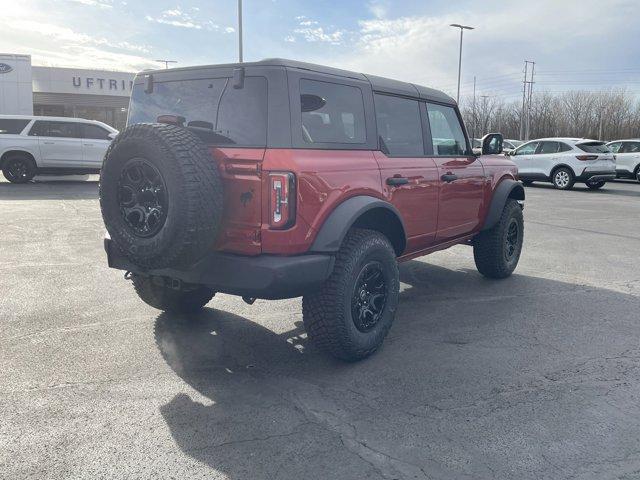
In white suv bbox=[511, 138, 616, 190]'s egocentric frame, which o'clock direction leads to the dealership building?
The dealership building is roughly at 11 o'clock from the white suv.

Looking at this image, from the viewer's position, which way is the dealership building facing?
facing the viewer

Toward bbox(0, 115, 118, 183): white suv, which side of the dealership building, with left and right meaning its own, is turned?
front

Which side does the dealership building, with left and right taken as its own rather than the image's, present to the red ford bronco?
front

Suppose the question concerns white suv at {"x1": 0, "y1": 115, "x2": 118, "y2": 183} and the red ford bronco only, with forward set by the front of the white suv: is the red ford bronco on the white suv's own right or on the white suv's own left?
on the white suv's own right

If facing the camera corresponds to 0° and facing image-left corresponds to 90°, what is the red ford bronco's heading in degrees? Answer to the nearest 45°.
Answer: approximately 225°

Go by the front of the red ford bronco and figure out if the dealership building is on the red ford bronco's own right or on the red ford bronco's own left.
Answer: on the red ford bronco's own left

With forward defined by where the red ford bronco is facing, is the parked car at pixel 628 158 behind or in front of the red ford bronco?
in front

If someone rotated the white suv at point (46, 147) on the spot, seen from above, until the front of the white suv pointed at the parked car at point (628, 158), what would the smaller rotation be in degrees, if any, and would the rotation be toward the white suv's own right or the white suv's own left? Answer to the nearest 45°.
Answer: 0° — it already faces it

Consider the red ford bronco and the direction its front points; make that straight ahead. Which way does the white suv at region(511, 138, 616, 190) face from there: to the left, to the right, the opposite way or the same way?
to the left

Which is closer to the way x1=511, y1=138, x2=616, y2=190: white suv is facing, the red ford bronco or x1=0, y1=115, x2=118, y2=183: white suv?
the white suv

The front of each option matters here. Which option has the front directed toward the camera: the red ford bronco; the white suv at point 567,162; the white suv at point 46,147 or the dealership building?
the dealership building

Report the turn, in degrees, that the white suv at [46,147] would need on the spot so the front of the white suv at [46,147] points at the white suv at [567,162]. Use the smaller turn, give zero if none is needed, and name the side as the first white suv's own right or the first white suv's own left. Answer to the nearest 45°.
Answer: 0° — it already faces it

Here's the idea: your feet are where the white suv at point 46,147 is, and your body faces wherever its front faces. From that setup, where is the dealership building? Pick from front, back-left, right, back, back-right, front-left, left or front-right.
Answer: left

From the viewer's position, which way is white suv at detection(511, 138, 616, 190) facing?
facing away from the viewer and to the left of the viewer

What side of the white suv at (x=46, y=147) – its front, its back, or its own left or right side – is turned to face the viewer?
right

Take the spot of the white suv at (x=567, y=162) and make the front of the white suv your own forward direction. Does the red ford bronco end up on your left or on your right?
on your left
